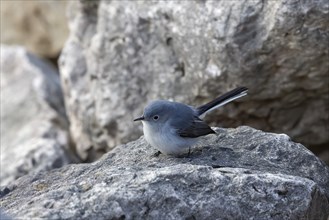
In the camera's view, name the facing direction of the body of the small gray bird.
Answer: to the viewer's left
